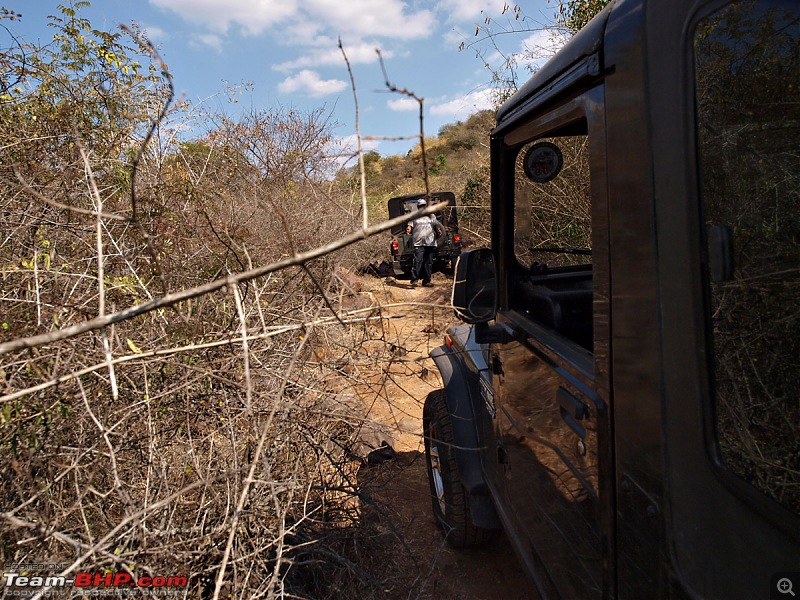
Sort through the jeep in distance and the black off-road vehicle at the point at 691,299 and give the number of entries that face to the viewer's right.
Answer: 0

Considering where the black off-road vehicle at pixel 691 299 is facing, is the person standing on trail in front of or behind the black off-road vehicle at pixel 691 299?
in front

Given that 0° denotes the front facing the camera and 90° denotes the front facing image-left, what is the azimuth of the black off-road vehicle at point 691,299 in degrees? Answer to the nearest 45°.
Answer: approximately 135°

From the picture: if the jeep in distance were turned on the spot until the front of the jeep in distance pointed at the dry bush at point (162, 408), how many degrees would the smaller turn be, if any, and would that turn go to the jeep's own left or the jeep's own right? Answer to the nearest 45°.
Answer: approximately 180°

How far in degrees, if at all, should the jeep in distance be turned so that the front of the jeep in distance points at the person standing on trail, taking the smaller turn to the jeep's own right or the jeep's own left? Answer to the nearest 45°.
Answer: approximately 180°

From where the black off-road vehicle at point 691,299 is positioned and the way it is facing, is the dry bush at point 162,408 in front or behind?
in front

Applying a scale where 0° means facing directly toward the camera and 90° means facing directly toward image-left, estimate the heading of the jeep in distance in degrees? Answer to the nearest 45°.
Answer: approximately 180°
